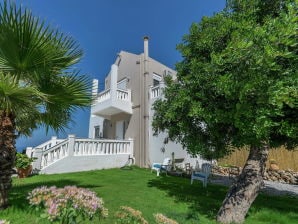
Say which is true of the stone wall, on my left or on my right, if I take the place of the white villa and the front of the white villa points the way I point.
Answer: on my left

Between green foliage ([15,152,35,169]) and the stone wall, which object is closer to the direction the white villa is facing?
the green foliage

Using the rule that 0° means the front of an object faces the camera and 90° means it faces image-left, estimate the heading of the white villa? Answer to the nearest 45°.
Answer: approximately 45°

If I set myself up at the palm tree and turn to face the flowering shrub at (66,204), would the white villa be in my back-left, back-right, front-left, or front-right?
back-left
